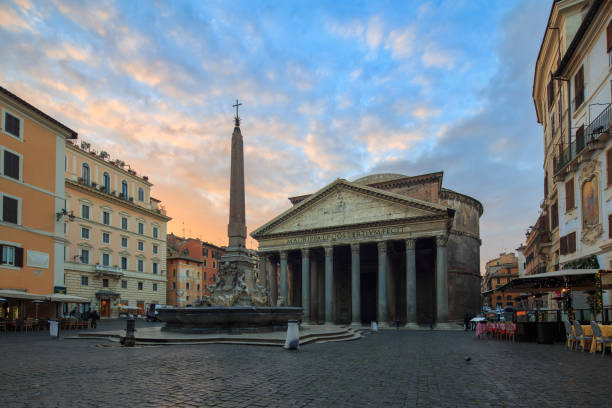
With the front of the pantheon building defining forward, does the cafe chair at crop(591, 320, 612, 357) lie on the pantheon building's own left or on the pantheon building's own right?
on the pantheon building's own left

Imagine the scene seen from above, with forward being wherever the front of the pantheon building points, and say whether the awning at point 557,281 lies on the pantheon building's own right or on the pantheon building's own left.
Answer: on the pantheon building's own left

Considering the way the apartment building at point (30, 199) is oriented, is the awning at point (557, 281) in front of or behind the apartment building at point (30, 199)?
in front

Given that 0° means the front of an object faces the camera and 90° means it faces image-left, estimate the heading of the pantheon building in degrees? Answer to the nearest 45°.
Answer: approximately 45°

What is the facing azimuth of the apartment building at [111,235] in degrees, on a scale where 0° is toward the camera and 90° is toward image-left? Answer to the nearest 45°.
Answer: approximately 315°
